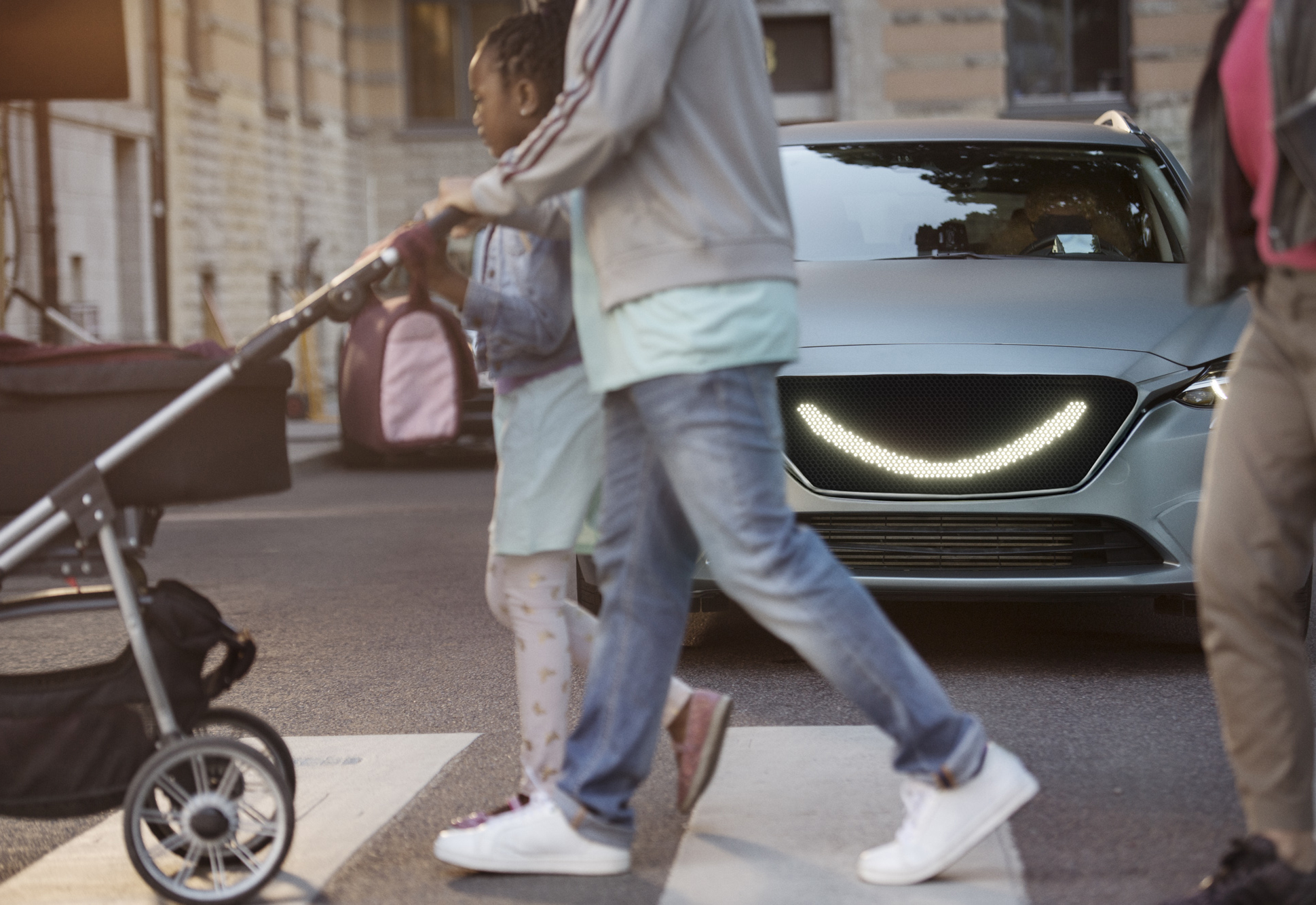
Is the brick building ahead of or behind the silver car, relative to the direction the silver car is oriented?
behind

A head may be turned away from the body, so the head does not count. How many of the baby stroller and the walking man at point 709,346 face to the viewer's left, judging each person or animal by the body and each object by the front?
2

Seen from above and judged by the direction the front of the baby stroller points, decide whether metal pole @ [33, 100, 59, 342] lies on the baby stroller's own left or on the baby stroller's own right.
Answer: on the baby stroller's own right

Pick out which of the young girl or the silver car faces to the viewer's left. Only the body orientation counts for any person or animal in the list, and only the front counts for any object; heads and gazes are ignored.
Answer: the young girl

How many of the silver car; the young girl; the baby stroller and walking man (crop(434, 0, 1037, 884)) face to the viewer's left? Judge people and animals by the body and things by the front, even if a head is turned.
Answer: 3

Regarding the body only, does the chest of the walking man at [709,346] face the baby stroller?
yes

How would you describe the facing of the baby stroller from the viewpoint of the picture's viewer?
facing to the left of the viewer

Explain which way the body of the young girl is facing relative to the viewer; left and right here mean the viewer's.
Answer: facing to the left of the viewer

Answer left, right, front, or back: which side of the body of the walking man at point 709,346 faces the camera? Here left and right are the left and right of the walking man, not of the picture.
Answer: left

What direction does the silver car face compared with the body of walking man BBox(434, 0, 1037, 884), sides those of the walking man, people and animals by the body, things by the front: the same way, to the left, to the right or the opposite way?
to the left

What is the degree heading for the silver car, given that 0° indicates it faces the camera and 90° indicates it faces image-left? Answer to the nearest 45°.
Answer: approximately 0°
